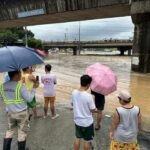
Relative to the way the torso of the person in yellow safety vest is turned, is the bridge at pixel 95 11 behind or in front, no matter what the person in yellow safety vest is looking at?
in front

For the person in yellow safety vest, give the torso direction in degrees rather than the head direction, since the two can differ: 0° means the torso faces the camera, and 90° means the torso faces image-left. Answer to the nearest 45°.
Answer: approximately 225°
